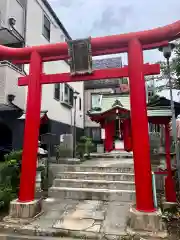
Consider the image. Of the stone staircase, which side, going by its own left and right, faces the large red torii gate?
front

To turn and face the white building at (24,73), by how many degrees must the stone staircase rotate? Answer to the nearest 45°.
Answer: approximately 135° to its right

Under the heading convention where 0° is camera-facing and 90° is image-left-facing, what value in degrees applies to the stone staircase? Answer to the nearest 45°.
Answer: approximately 0°

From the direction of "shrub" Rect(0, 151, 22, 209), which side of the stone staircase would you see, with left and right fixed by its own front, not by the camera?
right

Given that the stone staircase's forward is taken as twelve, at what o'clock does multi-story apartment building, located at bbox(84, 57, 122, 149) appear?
The multi-story apartment building is roughly at 6 o'clock from the stone staircase.
